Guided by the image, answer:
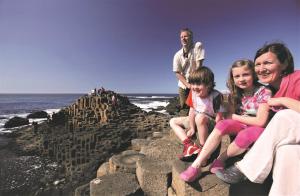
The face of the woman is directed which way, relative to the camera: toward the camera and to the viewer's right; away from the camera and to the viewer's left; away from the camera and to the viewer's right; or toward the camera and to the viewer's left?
toward the camera and to the viewer's left

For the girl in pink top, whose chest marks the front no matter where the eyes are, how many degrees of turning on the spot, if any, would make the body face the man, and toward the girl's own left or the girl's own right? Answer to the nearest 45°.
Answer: approximately 90° to the girl's own right

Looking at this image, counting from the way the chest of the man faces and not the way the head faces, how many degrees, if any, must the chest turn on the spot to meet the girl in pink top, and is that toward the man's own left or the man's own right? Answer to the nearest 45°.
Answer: approximately 45° to the man's own left

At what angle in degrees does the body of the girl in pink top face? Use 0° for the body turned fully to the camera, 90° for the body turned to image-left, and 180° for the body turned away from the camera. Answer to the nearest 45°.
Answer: approximately 45°

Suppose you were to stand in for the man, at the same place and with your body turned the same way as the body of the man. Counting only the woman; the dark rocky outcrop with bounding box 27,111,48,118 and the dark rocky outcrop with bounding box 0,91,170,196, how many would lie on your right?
2

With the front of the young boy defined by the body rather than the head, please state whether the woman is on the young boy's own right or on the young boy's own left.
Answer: on the young boy's own left

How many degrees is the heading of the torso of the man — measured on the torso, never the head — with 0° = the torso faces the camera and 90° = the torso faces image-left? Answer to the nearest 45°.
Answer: approximately 45°

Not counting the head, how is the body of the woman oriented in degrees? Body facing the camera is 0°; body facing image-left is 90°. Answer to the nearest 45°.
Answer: approximately 45°

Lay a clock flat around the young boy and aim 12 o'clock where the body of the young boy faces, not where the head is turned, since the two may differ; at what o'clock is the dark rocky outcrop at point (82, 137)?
The dark rocky outcrop is roughly at 3 o'clock from the young boy.

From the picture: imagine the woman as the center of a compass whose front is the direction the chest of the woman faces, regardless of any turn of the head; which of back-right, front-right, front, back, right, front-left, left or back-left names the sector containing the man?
right

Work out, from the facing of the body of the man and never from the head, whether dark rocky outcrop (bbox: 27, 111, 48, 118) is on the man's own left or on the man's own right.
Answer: on the man's own right

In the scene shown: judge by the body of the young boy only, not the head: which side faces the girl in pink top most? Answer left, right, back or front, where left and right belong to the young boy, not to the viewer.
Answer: left
